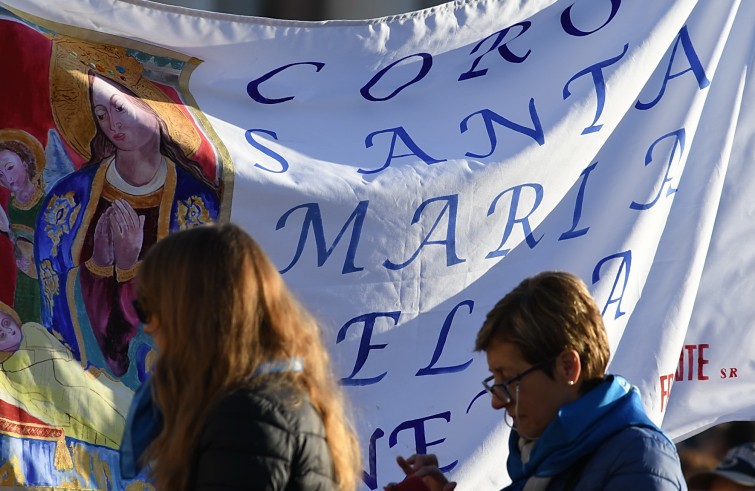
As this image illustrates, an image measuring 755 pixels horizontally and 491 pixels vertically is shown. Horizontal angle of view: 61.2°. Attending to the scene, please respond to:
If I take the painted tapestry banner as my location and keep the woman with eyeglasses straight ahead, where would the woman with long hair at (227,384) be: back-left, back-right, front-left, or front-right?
front-right

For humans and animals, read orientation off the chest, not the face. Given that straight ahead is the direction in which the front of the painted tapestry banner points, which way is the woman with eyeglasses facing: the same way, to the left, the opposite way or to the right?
to the right

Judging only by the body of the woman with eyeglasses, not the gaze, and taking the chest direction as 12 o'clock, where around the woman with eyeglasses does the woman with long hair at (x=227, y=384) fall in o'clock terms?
The woman with long hair is roughly at 11 o'clock from the woman with eyeglasses.

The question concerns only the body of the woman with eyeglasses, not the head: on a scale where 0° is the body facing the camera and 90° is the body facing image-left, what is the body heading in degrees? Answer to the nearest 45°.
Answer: approximately 90°

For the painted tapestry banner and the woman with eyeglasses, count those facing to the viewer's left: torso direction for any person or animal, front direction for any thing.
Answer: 1

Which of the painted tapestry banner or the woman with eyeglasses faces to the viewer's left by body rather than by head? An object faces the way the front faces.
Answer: the woman with eyeglasses

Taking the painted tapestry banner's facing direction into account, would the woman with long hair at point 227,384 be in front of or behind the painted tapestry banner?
in front

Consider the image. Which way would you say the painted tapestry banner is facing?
toward the camera

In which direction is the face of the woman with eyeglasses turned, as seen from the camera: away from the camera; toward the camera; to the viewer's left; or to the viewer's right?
to the viewer's left

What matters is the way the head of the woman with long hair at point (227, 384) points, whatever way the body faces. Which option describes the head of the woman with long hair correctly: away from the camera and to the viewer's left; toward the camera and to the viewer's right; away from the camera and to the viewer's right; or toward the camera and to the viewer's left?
away from the camera and to the viewer's left
